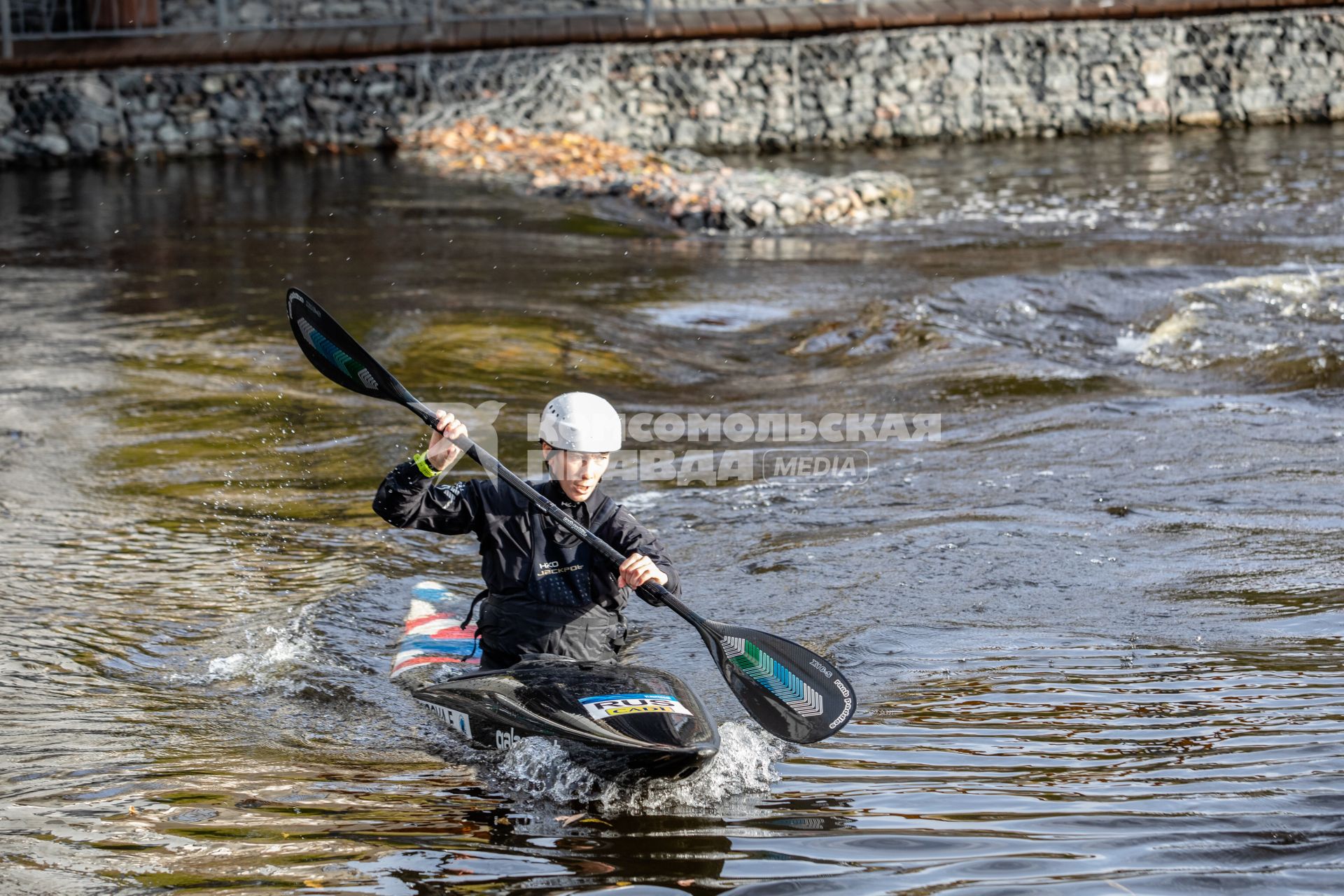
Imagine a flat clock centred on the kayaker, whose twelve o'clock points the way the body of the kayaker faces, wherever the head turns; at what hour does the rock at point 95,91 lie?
The rock is roughly at 7 o'clock from the kayaker.

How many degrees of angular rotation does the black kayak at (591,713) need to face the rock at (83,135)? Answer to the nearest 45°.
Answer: approximately 135° to its left

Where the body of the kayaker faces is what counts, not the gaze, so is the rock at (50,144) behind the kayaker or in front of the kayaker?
behind

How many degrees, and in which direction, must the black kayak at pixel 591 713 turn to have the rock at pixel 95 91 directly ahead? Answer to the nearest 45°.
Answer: approximately 135° to its left

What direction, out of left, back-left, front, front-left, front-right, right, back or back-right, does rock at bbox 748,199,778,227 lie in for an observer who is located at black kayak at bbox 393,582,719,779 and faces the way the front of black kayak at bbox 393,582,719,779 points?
back-left

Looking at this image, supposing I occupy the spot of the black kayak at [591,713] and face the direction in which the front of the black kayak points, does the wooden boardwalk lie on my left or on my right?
on my left

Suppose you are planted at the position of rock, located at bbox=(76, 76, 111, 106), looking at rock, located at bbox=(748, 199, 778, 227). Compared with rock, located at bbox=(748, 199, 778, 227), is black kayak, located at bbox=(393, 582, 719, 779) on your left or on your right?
right

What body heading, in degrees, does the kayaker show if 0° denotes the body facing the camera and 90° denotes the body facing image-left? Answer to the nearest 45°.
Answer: approximately 315°

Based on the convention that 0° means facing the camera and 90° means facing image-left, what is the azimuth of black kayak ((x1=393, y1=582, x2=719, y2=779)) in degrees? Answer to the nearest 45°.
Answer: approximately 315°
